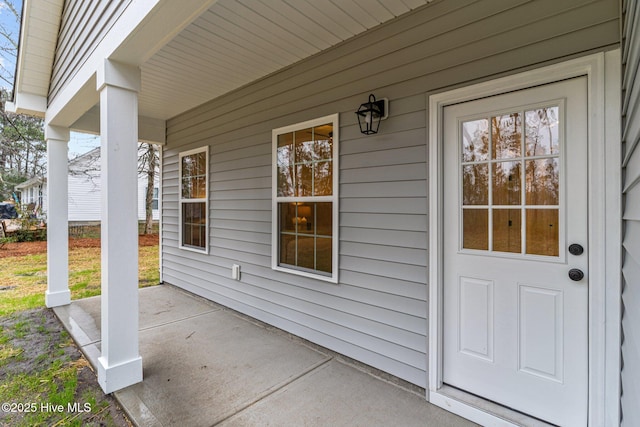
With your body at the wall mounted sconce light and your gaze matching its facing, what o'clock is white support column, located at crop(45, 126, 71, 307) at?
The white support column is roughly at 2 o'clock from the wall mounted sconce light.

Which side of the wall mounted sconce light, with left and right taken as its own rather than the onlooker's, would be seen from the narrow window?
right

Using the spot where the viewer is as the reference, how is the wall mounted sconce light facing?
facing the viewer and to the left of the viewer
